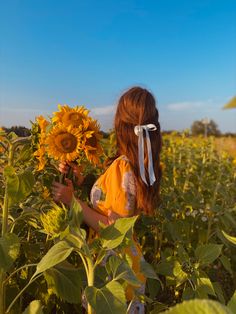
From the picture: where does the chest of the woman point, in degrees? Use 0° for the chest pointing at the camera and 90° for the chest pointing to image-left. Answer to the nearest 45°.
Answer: approximately 135°

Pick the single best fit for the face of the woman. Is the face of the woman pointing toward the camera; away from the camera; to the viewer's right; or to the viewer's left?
away from the camera
